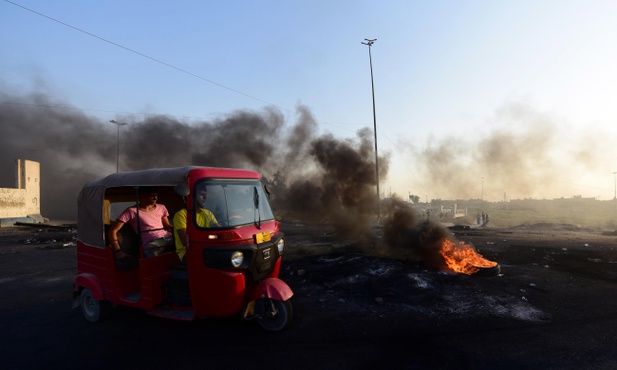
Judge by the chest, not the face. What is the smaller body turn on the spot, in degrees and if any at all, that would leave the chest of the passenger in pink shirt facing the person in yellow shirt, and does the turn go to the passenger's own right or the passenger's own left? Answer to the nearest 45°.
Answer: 0° — they already face them

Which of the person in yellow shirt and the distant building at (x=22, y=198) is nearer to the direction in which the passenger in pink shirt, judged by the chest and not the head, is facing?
the person in yellow shirt

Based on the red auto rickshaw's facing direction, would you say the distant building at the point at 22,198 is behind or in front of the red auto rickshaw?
behind

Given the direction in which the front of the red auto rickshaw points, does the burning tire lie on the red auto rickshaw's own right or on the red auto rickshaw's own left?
on the red auto rickshaw's own left

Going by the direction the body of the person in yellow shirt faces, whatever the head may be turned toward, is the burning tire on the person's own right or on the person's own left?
on the person's own left

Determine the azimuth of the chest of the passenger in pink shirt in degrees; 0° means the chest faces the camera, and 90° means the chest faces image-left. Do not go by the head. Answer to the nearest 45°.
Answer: approximately 315°

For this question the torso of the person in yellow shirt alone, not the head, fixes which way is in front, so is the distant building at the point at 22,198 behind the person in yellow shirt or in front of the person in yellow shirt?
behind

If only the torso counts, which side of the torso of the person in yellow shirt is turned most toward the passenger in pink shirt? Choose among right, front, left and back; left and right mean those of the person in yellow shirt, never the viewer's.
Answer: back

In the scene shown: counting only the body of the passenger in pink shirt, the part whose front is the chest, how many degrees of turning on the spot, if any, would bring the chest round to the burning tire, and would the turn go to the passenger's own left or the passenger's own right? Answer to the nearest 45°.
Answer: approximately 45° to the passenger's own left

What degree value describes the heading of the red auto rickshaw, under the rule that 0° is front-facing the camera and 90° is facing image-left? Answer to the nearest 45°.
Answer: approximately 315°
